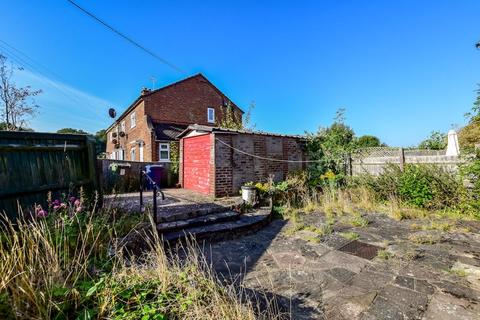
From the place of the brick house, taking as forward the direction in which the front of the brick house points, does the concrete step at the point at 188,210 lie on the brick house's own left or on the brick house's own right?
on the brick house's own left

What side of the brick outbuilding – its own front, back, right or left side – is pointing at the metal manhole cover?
left

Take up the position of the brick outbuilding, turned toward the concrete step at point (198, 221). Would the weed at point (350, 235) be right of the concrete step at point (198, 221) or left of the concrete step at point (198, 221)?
left

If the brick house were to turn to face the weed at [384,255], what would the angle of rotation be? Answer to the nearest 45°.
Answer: approximately 45° to its left

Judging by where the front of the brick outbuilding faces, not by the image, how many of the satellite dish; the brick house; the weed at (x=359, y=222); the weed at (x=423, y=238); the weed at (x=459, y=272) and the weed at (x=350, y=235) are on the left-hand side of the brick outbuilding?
4

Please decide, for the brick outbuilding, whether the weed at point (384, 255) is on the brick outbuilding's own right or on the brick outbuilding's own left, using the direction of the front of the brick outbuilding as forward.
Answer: on the brick outbuilding's own left

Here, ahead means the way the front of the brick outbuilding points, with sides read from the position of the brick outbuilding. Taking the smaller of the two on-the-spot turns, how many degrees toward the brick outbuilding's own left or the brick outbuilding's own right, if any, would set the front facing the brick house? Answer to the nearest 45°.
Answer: approximately 90° to the brick outbuilding's own right

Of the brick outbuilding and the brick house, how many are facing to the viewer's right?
0

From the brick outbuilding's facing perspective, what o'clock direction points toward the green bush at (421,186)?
The green bush is roughly at 8 o'clock from the brick outbuilding.

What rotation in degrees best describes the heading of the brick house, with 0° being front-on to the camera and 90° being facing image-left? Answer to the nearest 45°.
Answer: approximately 45°

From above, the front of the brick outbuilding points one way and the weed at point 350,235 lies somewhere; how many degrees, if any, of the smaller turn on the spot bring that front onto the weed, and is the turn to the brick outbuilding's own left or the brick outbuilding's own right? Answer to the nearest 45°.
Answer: approximately 90° to the brick outbuilding's own left

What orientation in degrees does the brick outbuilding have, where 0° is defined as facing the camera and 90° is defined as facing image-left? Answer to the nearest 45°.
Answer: approximately 45°
